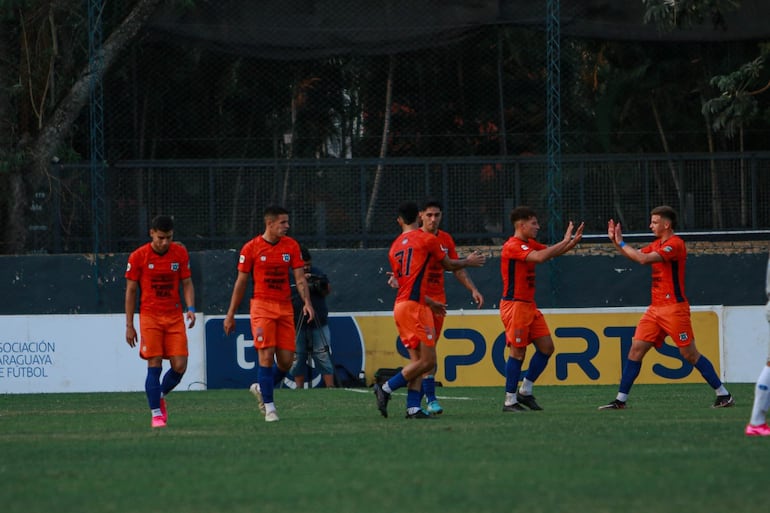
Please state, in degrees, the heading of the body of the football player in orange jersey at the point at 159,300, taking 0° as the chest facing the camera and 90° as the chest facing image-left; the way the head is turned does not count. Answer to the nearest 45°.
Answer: approximately 0°

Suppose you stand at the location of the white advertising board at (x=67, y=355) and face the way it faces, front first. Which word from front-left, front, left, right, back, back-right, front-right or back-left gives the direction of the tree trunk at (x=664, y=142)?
left

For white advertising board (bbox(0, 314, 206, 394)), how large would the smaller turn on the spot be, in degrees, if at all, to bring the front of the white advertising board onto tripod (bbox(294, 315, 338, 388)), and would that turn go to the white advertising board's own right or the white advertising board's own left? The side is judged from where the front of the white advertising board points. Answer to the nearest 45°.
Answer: approximately 90° to the white advertising board's own left

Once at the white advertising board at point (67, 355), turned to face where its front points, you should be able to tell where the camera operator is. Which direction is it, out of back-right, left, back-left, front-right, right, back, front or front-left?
left

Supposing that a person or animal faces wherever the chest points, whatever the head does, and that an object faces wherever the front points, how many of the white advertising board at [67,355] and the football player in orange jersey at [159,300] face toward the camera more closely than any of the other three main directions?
2

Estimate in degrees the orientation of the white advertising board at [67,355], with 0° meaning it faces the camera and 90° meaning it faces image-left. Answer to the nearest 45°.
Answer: approximately 0°
